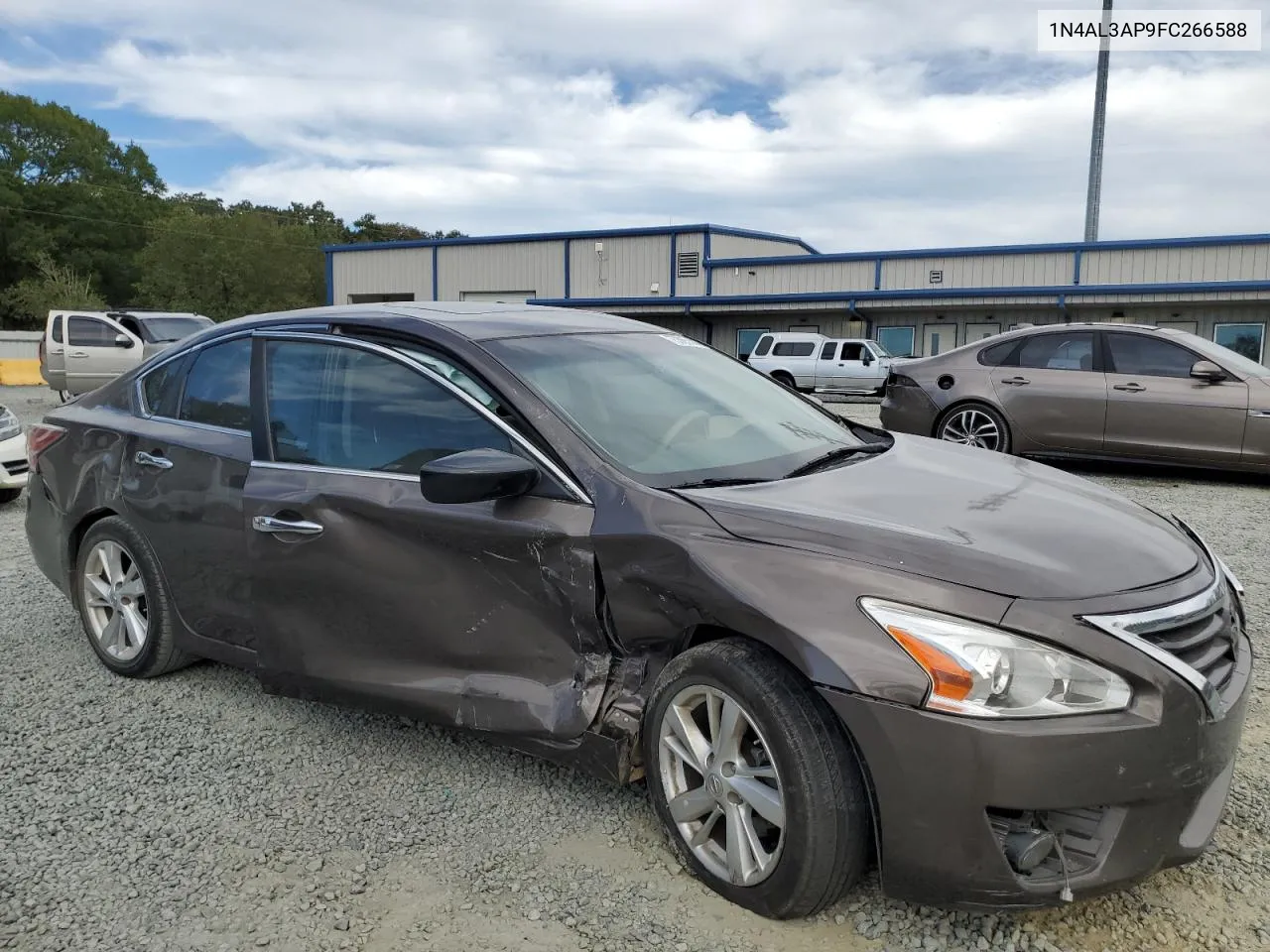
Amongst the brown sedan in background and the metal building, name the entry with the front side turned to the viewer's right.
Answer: the brown sedan in background

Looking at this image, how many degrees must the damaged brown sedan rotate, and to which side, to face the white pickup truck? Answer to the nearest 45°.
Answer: approximately 135° to its left

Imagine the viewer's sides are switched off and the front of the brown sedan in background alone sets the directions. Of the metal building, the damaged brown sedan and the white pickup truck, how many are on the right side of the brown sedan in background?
1

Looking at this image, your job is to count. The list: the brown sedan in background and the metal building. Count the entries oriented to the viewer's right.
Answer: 1

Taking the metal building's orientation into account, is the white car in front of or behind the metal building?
in front

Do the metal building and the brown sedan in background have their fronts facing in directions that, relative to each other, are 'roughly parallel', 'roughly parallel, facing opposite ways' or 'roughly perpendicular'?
roughly perpendicular

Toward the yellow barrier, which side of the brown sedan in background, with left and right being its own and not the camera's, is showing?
back

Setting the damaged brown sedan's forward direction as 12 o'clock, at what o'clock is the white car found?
The white car is roughly at 6 o'clock from the damaged brown sedan.

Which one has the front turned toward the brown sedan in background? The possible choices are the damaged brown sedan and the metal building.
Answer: the metal building

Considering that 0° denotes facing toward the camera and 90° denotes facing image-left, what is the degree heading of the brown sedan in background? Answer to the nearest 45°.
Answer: approximately 270°

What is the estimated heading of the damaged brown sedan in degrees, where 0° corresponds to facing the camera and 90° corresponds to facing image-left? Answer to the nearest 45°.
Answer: approximately 315°

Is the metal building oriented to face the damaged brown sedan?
yes

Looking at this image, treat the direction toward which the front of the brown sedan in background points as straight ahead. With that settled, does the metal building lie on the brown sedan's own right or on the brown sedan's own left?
on the brown sedan's own left

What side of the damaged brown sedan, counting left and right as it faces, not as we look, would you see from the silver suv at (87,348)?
back
